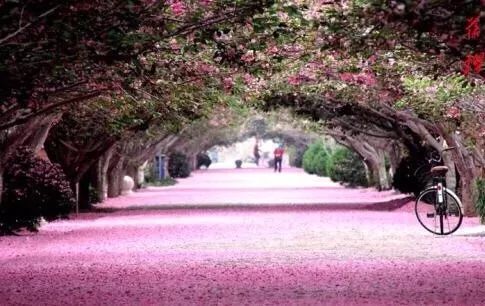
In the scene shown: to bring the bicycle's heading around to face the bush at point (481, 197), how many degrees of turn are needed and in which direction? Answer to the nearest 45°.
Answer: approximately 45° to its right

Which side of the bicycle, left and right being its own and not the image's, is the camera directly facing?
back

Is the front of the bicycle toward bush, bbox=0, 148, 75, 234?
no

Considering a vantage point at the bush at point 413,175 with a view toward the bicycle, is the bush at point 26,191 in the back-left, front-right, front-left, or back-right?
front-right

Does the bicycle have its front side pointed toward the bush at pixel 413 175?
yes

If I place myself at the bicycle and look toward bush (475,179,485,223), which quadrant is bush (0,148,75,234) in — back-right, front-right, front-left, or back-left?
back-left
